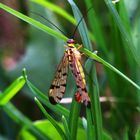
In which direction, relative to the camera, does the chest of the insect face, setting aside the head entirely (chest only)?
away from the camera
